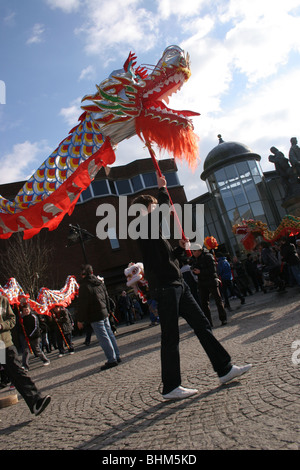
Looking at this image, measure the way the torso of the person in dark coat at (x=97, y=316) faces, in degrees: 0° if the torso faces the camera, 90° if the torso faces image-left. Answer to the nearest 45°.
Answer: approximately 135°

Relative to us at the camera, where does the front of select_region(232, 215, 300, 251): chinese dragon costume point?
facing to the left of the viewer

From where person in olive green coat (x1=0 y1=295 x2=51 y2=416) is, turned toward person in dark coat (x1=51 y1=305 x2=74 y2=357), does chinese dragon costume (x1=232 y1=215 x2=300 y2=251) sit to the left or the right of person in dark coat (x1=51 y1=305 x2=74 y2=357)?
right

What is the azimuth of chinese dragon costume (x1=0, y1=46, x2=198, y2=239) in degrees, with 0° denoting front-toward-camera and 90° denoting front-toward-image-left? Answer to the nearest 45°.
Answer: approximately 270°

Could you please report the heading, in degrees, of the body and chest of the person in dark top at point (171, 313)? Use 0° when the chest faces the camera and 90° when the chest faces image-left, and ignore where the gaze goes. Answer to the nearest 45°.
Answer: approximately 270°

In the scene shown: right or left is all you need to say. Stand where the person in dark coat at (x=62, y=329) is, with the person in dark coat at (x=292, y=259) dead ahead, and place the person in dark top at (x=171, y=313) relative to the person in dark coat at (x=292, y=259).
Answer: right

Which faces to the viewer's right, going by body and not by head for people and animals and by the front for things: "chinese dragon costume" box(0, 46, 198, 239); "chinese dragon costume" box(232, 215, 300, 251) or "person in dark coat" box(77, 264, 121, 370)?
"chinese dragon costume" box(0, 46, 198, 239)
